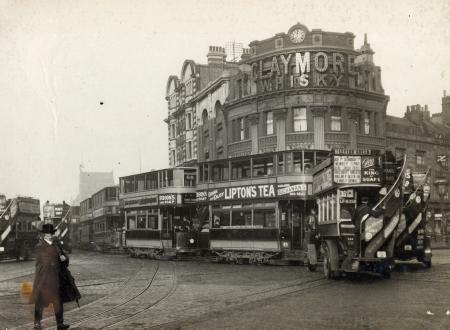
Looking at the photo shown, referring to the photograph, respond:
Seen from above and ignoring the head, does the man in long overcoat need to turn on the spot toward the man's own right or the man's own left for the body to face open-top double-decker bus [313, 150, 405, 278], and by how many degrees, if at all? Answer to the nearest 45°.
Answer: approximately 90° to the man's own left

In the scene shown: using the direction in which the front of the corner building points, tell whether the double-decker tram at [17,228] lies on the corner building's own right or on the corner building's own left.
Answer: on the corner building's own right

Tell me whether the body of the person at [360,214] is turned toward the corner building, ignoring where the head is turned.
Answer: no

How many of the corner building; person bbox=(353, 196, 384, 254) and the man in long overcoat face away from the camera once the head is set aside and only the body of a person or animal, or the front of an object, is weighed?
0

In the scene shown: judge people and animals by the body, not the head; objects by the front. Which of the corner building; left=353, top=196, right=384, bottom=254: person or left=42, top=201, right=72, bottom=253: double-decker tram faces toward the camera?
the corner building

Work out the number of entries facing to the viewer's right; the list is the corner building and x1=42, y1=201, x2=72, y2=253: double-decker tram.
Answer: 0

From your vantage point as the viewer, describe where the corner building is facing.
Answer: facing the viewer
